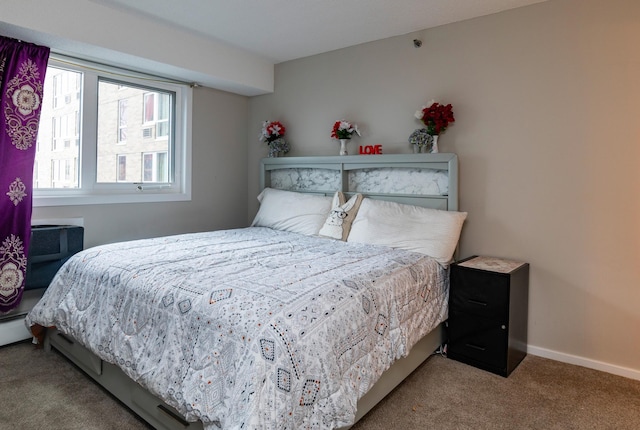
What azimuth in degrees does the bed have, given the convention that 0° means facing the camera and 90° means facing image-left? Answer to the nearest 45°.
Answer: approximately 45°

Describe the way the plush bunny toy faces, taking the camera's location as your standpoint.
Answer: facing the viewer and to the left of the viewer

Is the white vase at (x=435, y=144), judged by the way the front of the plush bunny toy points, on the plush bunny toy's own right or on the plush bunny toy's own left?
on the plush bunny toy's own left

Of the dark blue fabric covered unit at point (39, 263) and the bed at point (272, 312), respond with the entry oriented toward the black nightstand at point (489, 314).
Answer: the dark blue fabric covered unit

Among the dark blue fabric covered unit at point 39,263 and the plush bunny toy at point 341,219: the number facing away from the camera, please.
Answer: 0

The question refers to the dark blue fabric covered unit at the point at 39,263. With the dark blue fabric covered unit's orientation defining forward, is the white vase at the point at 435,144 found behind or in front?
in front

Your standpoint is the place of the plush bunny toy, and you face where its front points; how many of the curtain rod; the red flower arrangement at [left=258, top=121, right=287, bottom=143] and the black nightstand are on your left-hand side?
1

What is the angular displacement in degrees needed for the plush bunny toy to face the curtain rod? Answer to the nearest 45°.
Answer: approximately 45° to its right

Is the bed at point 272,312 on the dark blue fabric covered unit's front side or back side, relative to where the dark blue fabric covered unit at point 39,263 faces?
on the front side

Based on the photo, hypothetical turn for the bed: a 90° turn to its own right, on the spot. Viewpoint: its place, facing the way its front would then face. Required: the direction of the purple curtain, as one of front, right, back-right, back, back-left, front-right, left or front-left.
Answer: front

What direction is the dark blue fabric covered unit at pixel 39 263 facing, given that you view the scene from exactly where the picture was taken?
facing the viewer and to the right of the viewer
